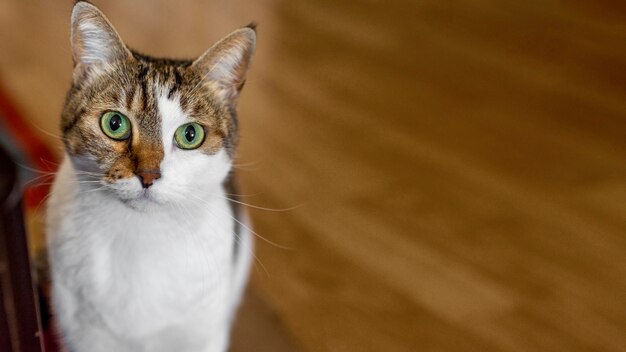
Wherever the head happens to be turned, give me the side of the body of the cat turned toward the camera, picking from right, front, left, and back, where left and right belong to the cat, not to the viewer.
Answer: front
